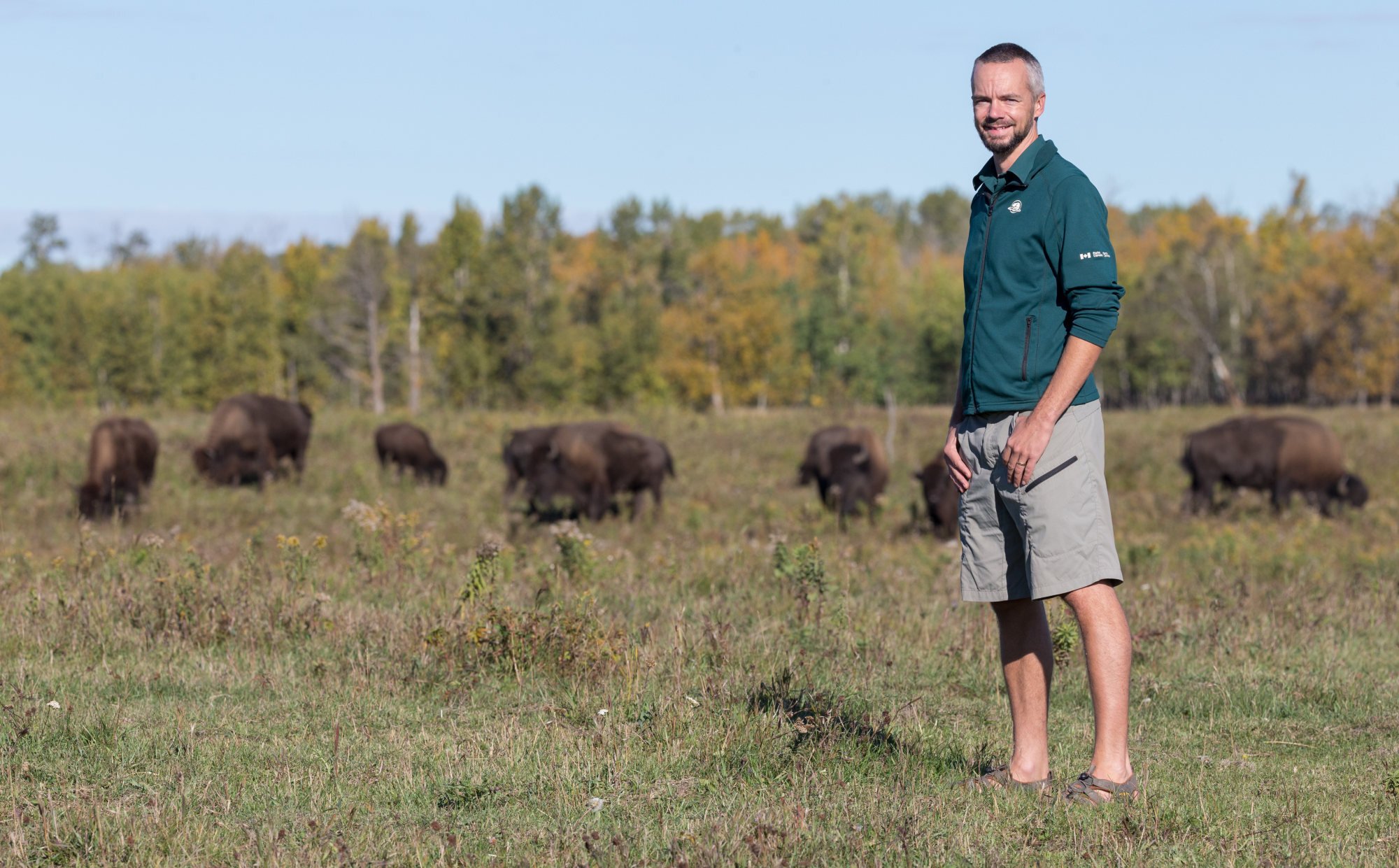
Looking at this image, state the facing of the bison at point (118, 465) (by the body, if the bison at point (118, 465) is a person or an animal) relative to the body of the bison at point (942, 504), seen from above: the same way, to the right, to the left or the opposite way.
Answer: the same way

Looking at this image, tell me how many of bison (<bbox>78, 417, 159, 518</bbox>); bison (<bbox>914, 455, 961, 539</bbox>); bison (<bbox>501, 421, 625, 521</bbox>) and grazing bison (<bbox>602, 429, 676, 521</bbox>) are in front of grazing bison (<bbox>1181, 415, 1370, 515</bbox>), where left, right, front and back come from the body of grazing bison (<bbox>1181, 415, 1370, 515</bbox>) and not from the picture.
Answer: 0

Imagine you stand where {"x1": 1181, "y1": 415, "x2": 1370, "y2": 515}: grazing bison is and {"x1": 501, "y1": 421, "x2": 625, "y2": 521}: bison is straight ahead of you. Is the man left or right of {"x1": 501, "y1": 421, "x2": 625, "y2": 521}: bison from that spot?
left

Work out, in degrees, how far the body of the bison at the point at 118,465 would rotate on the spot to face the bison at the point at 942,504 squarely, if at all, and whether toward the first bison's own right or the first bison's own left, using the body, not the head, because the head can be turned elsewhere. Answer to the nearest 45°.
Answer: approximately 90° to the first bison's own left

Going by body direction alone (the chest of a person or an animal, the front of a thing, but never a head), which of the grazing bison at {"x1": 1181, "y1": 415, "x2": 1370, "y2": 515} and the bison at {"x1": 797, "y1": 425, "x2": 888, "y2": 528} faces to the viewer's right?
the grazing bison

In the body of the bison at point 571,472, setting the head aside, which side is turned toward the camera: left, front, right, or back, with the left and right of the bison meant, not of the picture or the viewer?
left

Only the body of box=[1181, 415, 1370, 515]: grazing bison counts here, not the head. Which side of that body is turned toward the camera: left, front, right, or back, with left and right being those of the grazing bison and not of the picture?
right

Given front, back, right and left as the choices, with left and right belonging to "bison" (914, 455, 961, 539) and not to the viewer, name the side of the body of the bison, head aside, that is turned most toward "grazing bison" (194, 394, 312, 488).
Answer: right
